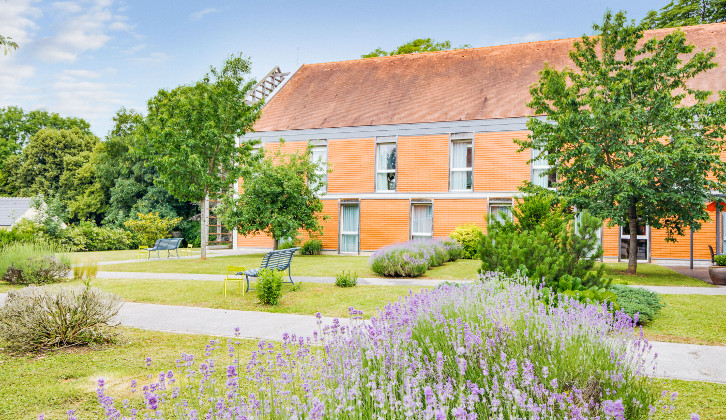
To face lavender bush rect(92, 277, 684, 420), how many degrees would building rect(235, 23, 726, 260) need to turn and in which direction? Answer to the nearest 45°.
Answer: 0° — it already faces it

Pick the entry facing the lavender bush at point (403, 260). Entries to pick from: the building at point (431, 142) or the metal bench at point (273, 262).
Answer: the building

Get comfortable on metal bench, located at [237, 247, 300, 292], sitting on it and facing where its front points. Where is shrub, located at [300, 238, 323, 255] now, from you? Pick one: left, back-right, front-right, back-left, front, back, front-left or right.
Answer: back-right

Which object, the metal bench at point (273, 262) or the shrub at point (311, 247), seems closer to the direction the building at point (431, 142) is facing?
the metal bench

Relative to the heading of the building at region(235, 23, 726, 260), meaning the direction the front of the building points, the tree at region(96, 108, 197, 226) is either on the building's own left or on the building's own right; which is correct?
on the building's own right

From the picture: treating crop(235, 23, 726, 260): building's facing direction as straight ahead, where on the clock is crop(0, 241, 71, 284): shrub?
The shrub is roughly at 1 o'clock from the building.

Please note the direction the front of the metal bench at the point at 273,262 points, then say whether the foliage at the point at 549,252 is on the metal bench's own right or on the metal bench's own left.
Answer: on the metal bench's own left

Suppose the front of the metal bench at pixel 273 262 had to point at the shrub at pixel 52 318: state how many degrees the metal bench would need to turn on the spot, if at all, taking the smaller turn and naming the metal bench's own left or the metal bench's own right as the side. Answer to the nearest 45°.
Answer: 0° — it already faces it

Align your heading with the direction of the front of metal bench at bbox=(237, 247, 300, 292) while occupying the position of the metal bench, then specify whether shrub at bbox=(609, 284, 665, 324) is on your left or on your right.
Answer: on your left

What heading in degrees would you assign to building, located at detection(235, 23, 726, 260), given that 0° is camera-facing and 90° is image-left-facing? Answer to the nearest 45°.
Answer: approximately 0°

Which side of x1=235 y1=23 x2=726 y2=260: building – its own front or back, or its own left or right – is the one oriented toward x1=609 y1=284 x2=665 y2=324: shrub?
front

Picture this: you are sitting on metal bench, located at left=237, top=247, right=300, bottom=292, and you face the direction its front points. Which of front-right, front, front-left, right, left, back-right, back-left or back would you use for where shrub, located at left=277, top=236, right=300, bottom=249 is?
back-right

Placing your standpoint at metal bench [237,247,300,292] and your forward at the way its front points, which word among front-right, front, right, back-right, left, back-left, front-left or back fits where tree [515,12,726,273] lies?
back-left

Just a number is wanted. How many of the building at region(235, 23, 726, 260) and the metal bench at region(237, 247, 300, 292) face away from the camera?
0

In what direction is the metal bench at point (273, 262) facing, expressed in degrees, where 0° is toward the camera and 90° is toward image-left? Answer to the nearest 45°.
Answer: approximately 45°
